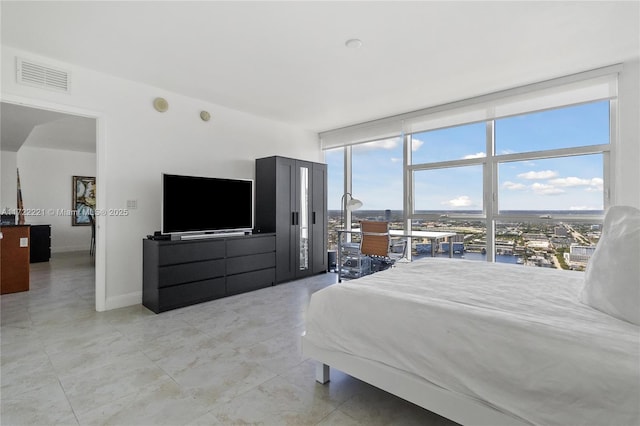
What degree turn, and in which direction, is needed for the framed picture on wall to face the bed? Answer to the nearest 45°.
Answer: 0° — it already faces it

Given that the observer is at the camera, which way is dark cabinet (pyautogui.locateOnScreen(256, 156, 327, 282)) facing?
facing the viewer and to the right of the viewer

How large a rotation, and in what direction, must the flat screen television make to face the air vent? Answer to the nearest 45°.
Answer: approximately 135° to its right

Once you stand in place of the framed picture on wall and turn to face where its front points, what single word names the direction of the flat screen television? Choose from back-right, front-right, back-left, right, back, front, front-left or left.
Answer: front

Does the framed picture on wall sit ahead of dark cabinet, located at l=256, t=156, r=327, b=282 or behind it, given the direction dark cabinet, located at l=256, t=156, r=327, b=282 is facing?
behind

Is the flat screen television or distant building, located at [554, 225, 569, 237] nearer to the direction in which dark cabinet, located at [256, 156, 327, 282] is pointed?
the distant building

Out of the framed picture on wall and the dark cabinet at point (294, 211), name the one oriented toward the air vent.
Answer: the framed picture on wall

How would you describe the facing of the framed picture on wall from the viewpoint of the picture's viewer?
facing the viewer

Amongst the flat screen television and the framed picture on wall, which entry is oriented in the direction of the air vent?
the framed picture on wall

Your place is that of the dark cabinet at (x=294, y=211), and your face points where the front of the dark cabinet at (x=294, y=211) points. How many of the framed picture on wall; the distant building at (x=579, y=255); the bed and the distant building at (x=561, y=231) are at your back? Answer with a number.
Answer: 1

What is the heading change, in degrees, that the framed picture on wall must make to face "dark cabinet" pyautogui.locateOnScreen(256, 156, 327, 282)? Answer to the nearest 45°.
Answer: approximately 45° to its left

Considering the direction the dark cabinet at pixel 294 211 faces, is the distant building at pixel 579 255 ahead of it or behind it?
ahead

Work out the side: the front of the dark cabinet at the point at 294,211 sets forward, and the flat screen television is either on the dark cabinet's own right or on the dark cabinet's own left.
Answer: on the dark cabinet's own right

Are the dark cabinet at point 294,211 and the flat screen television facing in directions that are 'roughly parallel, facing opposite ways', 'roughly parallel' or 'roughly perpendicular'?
roughly parallel

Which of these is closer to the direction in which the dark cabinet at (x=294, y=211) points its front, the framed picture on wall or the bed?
the bed

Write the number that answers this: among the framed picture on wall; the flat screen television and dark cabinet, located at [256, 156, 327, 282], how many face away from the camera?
0

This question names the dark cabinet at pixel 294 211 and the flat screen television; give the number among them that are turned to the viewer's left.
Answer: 0

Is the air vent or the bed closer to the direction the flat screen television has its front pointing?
the bed
